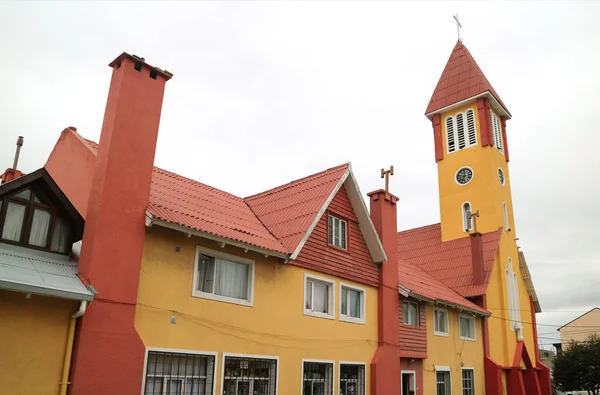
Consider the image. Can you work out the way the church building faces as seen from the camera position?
facing the viewer and to the right of the viewer

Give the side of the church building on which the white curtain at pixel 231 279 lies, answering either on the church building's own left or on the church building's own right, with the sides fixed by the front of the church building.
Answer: on the church building's own right

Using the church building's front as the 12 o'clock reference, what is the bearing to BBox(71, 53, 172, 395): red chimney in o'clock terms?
The red chimney is roughly at 2 o'clock from the church building.
